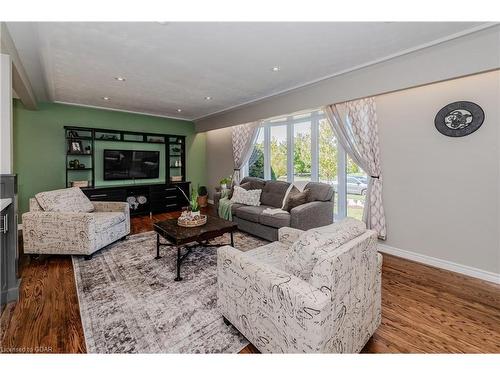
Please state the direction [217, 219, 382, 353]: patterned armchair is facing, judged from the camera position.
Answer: facing away from the viewer and to the left of the viewer

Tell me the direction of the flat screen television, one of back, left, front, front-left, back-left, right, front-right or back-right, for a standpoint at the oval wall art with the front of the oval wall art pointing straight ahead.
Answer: right

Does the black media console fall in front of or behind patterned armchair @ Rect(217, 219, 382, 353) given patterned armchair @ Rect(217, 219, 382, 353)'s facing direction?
in front

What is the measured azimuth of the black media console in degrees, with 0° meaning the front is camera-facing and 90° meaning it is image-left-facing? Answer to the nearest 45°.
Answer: approximately 0°

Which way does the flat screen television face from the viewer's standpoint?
toward the camera

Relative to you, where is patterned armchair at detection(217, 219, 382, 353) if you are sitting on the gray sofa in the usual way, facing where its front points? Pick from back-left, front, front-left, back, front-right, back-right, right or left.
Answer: front-left

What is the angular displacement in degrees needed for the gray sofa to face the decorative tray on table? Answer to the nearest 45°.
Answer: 0° — it already faces it

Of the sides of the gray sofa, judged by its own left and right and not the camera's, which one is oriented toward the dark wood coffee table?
front

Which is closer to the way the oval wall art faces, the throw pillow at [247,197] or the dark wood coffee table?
the dark wood coffee table

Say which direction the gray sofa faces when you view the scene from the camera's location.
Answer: facing the viewer and to the left of the viewer

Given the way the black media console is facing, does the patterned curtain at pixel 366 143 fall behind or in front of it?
in front

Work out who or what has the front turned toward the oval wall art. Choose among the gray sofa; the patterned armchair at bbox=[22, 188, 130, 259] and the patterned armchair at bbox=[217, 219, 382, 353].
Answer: the patterned armchair at bbox=[22, 188, 130, 259]

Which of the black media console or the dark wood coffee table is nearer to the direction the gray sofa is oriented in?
the dark wood coffee table

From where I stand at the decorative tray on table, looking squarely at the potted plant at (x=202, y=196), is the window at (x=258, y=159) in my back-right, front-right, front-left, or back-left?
front-right
